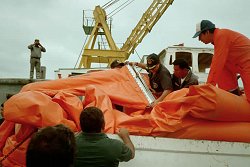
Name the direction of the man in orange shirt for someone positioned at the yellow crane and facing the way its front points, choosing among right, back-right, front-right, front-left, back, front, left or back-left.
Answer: right

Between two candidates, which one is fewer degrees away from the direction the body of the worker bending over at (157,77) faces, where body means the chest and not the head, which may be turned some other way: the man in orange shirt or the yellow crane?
the man in orange shirt

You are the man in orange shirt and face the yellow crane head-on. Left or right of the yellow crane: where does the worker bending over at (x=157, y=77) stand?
left

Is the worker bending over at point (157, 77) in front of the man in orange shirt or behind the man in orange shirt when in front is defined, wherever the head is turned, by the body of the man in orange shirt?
in front

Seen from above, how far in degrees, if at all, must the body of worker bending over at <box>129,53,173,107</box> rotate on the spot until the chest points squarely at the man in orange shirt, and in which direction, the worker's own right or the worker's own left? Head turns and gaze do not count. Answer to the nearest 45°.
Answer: approximately 90° to the worker's own left

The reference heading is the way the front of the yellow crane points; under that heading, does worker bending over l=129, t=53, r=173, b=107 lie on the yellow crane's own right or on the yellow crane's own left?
on the yellow crane's own right

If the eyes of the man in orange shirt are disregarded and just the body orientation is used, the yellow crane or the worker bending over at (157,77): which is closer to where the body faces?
the worker bending over

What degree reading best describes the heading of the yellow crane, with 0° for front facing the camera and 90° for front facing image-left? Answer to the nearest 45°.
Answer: approximately 270°

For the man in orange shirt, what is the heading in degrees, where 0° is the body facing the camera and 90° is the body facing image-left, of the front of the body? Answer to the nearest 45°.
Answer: approximately 90°

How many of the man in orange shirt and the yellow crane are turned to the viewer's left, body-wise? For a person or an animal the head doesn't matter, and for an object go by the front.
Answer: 1

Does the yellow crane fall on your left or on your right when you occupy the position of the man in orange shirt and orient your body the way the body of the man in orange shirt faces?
on your right

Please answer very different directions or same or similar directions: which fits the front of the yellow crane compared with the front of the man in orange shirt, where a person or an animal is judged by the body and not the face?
very different directions
